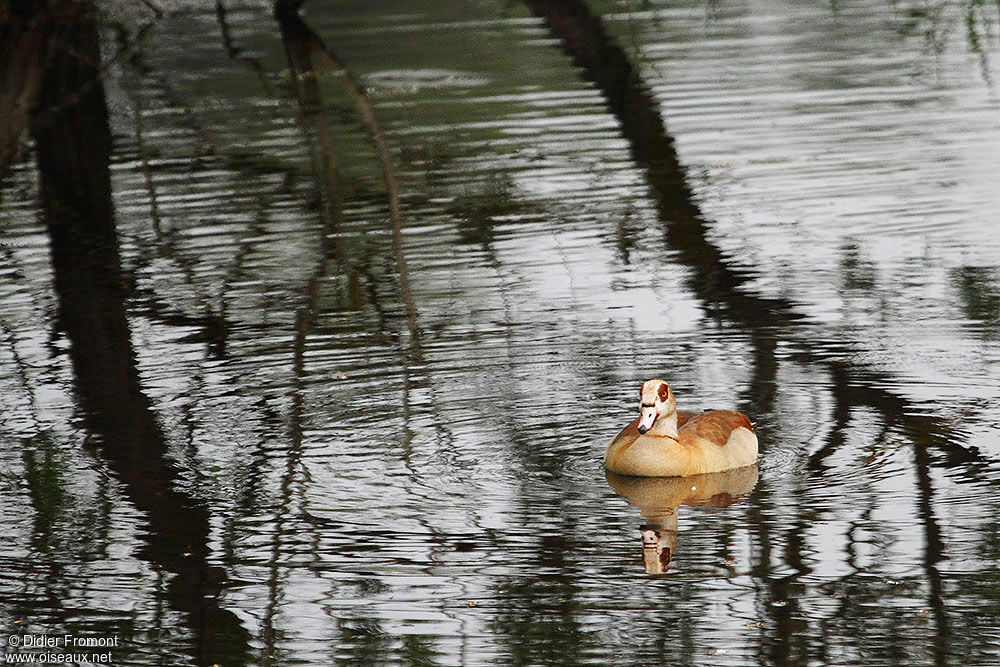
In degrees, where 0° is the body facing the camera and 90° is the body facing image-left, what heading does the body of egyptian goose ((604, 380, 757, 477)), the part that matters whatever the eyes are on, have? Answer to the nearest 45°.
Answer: approximately 45°
